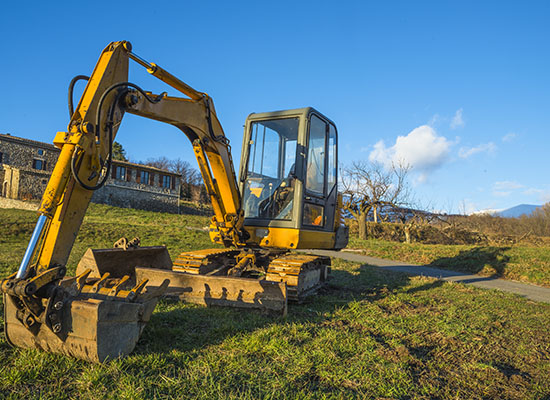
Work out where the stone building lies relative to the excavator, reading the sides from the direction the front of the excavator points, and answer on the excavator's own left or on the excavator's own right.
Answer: on the excavator's own right

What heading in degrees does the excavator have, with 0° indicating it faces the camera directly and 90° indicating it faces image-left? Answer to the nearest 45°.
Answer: approximately 45°
